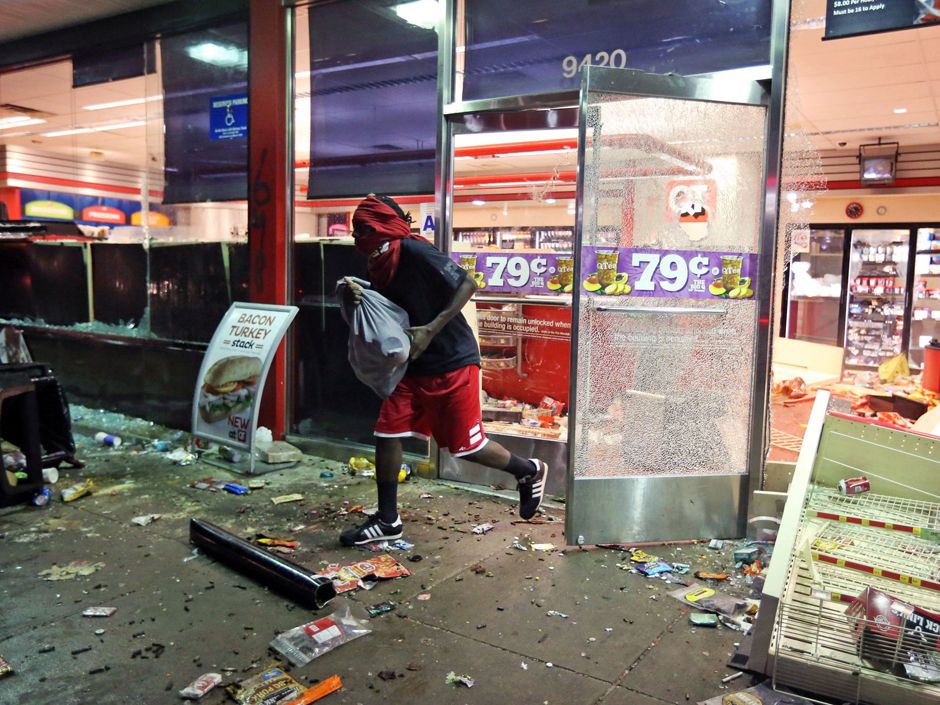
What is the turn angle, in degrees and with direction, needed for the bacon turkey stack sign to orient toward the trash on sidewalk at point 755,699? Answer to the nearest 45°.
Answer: approximately 45° to its left

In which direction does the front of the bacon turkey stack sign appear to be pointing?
toward the camera

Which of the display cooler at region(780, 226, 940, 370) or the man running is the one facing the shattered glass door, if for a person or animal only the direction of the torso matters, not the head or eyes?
the display cooler

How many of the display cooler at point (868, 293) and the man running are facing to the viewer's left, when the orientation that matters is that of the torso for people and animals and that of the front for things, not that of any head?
1

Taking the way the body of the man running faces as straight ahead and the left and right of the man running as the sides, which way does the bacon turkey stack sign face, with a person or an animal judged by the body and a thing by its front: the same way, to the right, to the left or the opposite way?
to the left

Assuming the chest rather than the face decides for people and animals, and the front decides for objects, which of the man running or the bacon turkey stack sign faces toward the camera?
the bacon turkey stack sign

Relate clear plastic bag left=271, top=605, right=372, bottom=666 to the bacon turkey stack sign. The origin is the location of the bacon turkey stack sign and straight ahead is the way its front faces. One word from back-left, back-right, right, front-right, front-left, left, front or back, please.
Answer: front

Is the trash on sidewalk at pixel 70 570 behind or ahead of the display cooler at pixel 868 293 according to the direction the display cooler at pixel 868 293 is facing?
ahead

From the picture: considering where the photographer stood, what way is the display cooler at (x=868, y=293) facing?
facing the viewer

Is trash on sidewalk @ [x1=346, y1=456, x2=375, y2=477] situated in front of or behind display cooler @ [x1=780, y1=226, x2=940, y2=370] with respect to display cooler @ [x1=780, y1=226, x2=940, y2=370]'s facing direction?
in front

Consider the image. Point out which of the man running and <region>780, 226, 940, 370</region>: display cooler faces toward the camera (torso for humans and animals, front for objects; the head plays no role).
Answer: the display cooler

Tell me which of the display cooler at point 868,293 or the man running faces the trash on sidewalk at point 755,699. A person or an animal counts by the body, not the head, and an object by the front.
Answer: the display cooler

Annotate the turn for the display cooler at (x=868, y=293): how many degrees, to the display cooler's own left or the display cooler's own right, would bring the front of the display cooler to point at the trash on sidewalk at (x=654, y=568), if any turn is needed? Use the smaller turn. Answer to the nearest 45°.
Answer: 0° — it already faces it

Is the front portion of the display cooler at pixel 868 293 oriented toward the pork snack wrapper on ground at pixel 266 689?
yes

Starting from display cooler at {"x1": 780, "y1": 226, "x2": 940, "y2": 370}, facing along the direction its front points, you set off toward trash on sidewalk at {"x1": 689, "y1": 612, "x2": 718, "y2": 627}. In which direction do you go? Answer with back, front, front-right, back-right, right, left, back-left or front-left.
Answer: front

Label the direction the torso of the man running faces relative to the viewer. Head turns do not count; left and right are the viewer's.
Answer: facing to the left of the viewer

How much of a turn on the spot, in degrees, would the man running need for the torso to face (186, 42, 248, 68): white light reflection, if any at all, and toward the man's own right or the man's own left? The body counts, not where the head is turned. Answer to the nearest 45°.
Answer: approximately 45° to the man's own right

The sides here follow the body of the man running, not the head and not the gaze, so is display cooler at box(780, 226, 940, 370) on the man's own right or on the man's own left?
on the man's own right
